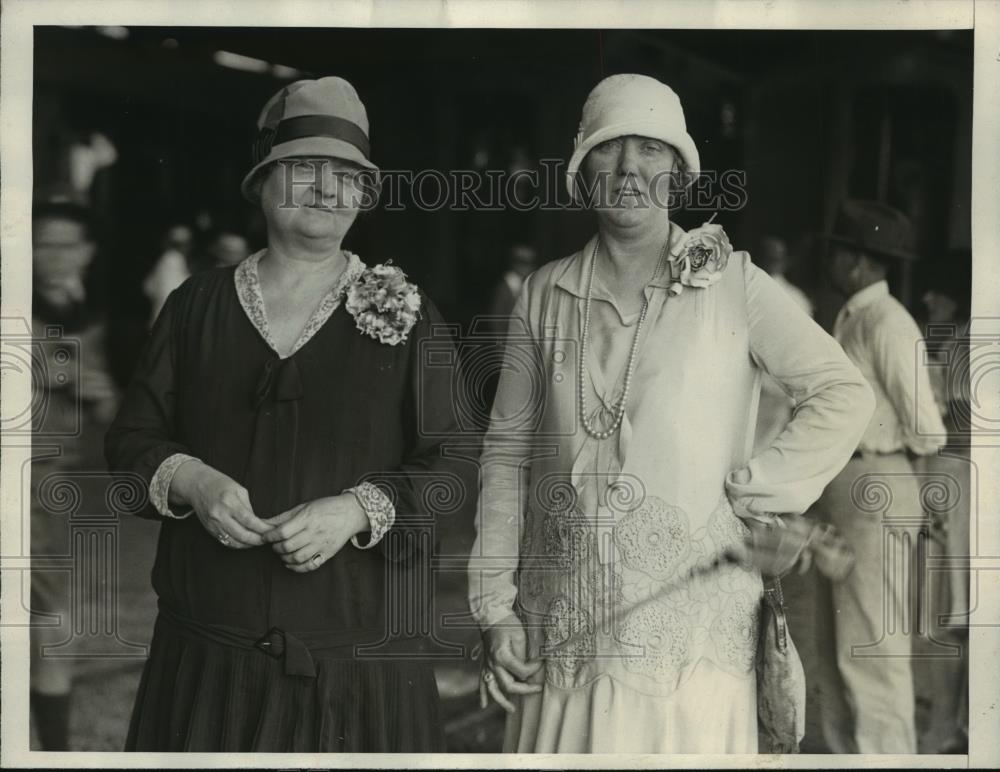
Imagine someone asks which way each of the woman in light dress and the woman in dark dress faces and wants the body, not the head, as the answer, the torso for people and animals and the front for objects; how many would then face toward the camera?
2

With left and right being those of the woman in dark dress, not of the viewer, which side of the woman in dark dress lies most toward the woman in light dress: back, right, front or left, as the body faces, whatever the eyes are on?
left

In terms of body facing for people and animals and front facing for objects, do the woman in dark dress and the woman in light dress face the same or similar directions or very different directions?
same or similar directions

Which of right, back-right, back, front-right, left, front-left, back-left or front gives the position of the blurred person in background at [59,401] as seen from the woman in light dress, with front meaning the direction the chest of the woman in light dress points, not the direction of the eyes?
right

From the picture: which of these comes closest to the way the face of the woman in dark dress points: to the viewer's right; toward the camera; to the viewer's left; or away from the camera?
toward the camera

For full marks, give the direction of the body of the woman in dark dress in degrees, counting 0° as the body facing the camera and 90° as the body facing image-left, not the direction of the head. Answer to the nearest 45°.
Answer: approximately 0°

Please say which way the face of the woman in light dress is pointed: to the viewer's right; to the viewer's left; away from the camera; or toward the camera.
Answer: toward the camera

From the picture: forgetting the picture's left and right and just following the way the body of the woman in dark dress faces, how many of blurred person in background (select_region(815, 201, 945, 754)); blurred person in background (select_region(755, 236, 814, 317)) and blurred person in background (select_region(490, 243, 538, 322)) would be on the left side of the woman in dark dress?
3

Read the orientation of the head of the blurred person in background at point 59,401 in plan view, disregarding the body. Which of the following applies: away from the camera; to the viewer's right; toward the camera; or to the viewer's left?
toward the camera
